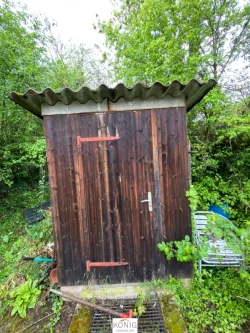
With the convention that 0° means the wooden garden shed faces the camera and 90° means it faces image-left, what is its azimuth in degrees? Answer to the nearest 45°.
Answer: approximately 0°
